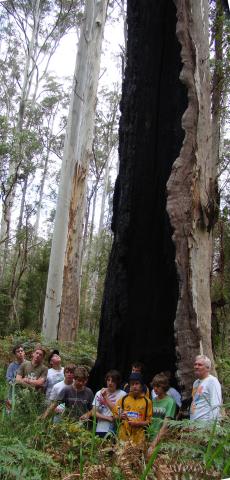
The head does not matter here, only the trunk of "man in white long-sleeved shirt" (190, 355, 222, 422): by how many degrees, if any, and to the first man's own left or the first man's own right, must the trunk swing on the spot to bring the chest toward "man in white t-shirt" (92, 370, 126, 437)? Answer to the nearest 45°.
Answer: approximately 90° to the first man's own right

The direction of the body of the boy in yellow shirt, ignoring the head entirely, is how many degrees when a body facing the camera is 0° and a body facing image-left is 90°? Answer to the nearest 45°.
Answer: approximately 0°

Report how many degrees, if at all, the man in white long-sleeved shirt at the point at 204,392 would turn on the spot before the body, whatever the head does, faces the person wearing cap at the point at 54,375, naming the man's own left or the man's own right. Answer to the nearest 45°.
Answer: approximately 90° to the man's own right

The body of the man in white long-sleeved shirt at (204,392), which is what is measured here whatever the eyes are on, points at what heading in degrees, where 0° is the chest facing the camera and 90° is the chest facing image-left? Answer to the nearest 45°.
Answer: approximately 45°

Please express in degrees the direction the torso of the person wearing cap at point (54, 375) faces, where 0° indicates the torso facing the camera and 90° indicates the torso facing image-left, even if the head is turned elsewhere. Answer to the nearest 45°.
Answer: approximately 315°

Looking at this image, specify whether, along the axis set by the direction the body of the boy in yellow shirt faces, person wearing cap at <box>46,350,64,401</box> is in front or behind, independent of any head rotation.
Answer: behind
